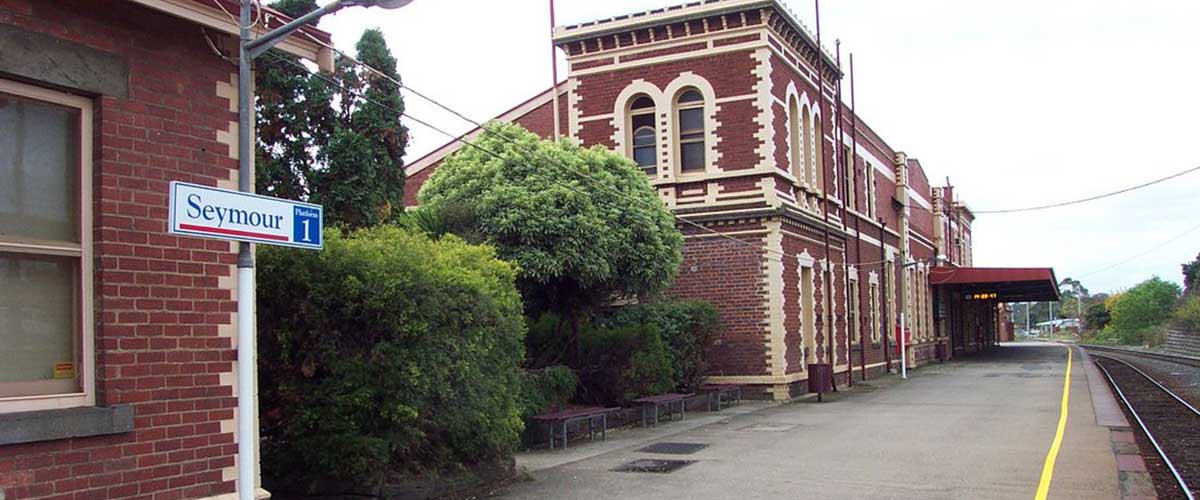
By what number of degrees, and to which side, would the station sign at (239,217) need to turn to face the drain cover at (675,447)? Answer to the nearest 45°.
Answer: approximately 90° to its left

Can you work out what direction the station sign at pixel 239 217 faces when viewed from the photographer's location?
facing the viewer and to the right of the viewer

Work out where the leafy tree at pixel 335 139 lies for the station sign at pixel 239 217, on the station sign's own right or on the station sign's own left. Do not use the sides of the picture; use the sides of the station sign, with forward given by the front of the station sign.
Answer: on the station sign's own left

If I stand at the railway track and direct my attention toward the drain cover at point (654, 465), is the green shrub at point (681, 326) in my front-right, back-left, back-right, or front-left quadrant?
front-right

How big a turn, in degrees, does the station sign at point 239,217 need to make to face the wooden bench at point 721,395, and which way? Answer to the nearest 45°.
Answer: approximately 90° to its left

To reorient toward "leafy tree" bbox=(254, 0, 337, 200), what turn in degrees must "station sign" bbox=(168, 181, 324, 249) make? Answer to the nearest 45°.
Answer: approximately 135° to its left
